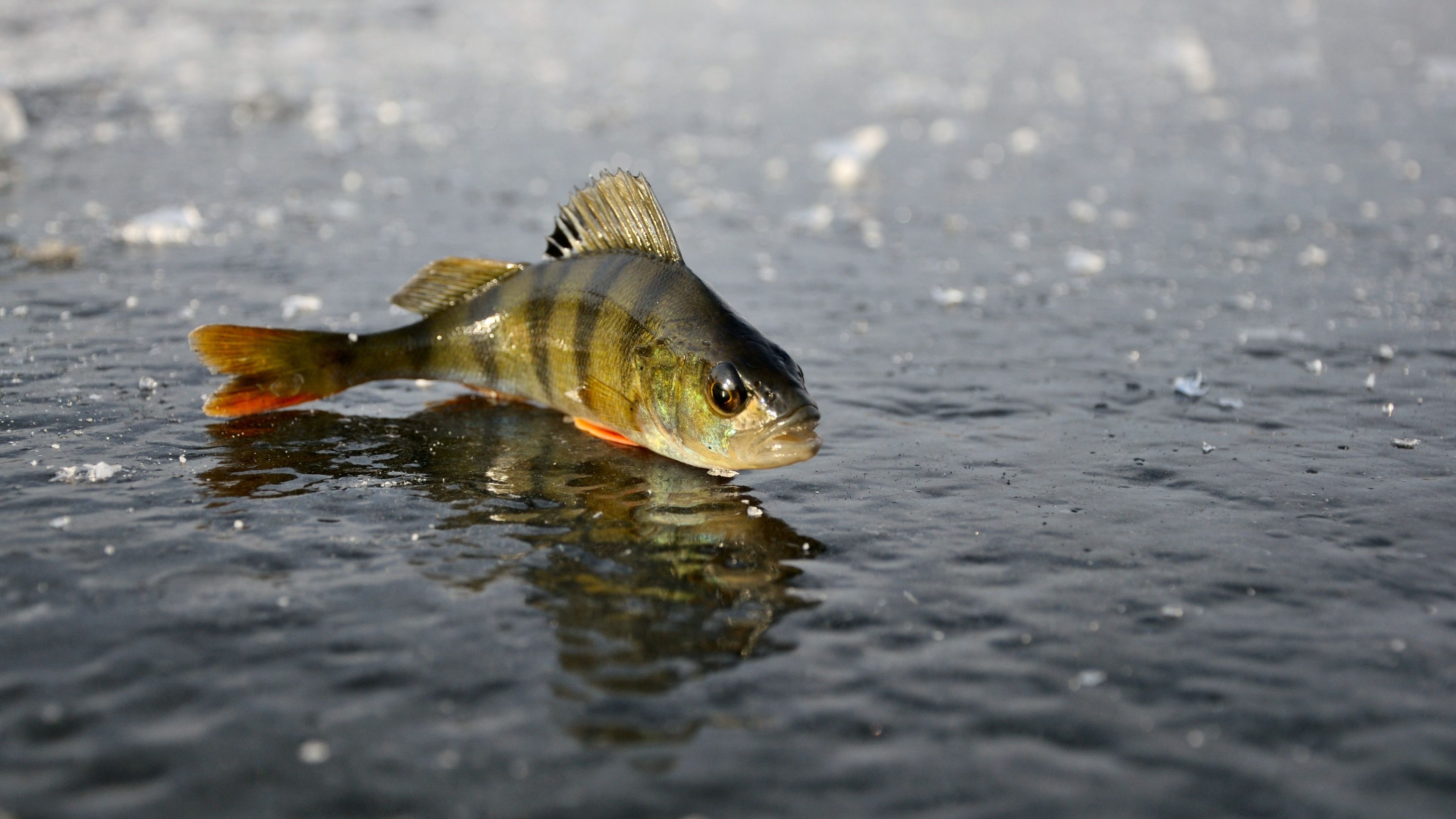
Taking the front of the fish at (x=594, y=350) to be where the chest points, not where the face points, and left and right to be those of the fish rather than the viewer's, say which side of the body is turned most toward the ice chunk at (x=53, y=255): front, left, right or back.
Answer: back

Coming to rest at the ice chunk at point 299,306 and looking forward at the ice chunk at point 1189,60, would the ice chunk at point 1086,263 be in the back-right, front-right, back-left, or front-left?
front-right

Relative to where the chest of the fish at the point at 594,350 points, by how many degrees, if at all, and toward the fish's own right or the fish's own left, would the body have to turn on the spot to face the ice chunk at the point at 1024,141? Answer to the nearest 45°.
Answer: approximately 90° to the fish's own left

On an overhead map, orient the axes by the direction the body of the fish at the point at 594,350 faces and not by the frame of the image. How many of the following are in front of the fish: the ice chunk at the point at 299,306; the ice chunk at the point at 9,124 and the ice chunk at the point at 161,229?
0

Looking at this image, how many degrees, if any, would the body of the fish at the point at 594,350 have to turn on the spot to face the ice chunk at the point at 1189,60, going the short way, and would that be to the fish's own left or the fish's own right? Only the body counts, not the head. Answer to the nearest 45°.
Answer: approximately 90° to the fish's own left

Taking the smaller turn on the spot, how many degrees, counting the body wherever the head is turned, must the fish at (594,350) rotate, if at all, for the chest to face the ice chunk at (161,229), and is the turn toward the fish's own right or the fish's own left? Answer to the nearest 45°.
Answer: approximately 180°

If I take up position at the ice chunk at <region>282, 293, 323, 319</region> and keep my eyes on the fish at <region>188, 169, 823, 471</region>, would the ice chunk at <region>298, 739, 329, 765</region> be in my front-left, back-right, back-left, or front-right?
front-right

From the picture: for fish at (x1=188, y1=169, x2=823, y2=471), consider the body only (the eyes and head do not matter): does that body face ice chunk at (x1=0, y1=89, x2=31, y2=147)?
no

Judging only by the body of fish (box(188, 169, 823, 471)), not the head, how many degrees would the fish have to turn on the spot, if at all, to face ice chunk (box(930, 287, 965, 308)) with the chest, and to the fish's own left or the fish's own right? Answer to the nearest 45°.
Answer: approximately 90° to the fish's own left

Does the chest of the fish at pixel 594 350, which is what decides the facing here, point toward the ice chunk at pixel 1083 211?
no

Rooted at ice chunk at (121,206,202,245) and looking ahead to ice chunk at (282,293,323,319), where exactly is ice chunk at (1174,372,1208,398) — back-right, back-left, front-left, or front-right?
front-left

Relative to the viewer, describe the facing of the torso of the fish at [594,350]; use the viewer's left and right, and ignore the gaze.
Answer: facing the viewer and to the right of the viewer

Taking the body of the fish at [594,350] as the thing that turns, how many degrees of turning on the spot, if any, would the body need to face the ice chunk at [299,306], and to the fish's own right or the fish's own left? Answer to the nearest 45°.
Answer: approximately 180°

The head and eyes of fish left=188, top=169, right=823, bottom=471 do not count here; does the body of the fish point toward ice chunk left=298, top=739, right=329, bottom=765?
no

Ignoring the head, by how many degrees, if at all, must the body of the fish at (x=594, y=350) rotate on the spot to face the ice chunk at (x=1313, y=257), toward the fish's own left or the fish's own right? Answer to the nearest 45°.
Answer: approximately 90° to the fish's own left
